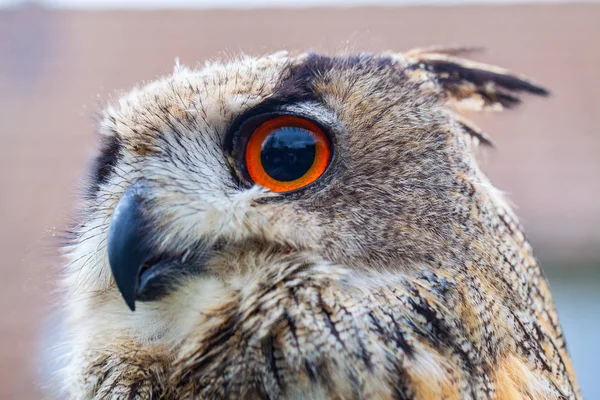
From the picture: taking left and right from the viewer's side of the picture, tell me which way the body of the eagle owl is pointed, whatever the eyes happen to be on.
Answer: facing the viewer and to the left of the viewer
